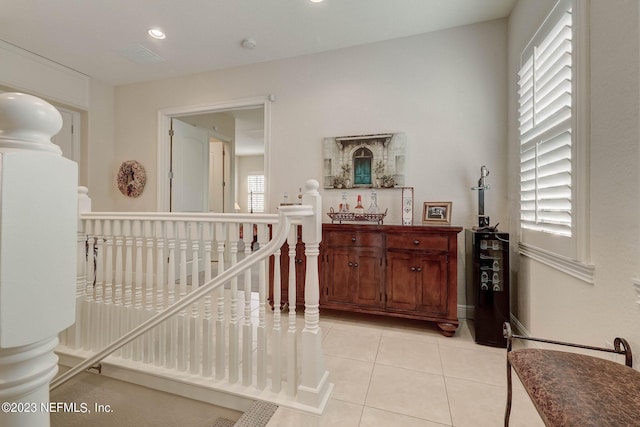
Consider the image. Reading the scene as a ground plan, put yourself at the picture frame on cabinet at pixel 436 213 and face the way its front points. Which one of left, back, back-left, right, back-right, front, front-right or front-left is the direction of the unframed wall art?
right

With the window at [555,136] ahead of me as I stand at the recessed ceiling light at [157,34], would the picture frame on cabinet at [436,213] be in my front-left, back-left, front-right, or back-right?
front-left

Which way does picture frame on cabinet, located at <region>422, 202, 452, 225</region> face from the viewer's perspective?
toward the camera

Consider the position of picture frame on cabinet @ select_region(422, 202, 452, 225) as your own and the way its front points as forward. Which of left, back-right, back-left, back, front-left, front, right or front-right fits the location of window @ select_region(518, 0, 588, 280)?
front-left

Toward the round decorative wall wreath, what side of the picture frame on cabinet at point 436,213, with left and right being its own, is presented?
right

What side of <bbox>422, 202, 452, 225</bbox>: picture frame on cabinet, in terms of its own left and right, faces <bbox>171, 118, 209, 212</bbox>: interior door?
right

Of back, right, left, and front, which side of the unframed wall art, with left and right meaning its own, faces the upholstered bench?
front

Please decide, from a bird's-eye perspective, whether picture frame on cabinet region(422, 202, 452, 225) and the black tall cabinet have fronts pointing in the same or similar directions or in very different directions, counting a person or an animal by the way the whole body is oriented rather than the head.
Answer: same or similar directions

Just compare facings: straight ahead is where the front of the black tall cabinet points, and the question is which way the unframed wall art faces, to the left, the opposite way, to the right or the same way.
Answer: the same way

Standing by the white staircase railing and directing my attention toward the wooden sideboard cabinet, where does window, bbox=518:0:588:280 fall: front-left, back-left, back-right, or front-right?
front-right

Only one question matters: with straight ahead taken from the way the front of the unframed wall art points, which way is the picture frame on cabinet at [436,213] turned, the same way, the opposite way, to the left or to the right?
the same way

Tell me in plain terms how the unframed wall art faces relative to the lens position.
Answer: facing the viewer

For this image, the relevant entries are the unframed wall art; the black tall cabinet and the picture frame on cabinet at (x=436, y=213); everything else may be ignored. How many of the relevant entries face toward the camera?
3

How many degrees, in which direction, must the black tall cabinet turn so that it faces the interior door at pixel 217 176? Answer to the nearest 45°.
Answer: approximately 90° to its right

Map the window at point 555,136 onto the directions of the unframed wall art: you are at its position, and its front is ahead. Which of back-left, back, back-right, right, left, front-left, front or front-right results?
front-left
